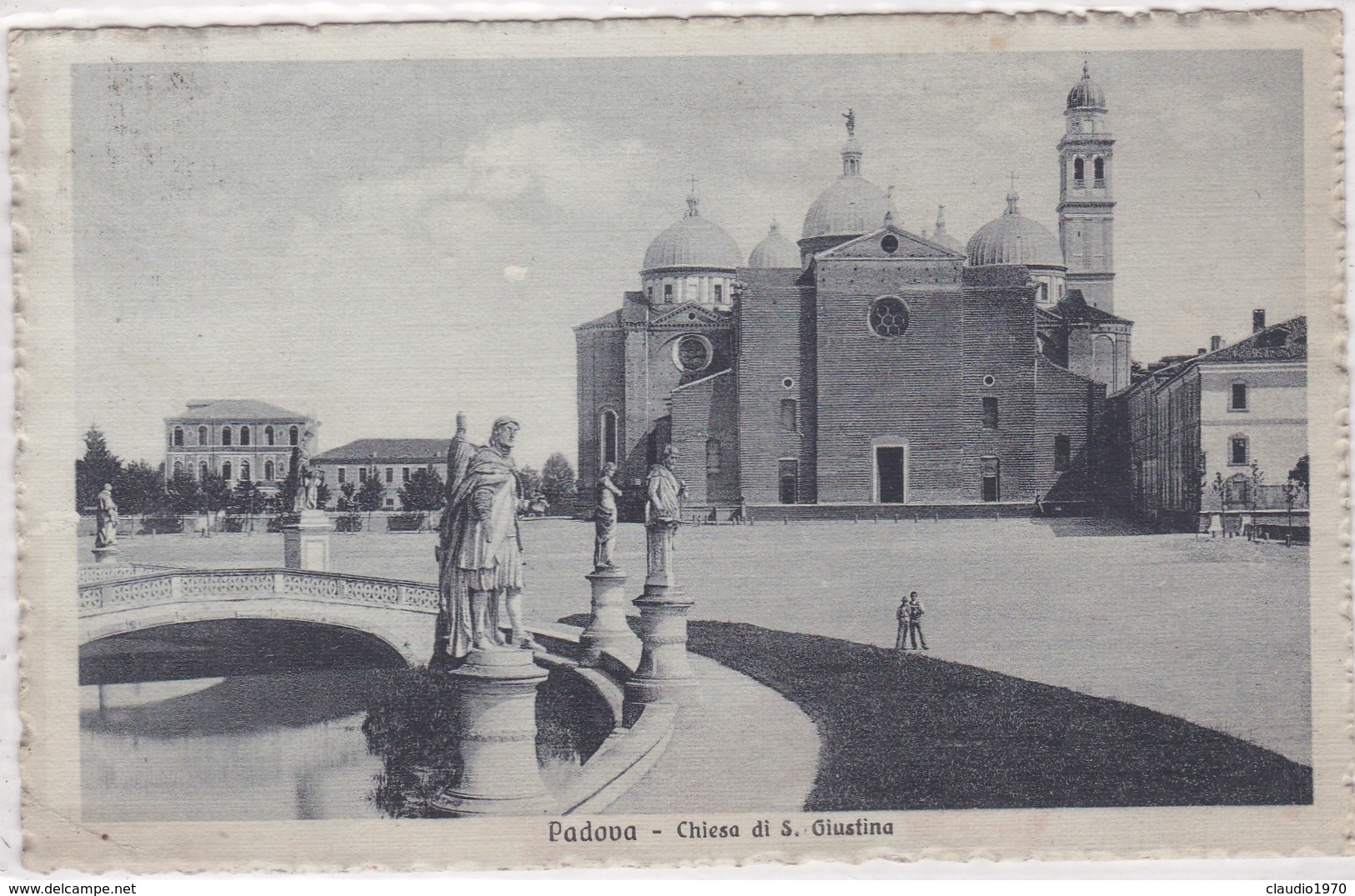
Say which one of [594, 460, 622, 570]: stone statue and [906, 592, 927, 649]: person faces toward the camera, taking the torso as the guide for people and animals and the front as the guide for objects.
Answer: the person

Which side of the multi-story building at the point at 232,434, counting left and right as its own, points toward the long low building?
left

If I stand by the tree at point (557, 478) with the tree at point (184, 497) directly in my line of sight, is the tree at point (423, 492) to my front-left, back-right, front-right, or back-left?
front-left

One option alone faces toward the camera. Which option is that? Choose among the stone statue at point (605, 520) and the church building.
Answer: the church building

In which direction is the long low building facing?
toward the camera

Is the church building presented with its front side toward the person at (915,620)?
yes

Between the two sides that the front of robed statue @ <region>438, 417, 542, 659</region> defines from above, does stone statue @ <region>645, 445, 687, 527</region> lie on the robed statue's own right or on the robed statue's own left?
on the robed statue's own left

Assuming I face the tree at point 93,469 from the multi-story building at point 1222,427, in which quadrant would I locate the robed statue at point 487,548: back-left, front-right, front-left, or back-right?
front-left

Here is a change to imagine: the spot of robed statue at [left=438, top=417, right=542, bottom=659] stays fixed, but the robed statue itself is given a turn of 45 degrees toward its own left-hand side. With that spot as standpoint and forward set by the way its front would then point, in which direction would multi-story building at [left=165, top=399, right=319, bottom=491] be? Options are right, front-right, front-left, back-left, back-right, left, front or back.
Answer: back-left

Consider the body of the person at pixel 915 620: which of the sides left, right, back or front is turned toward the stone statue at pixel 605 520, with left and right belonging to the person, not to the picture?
right
